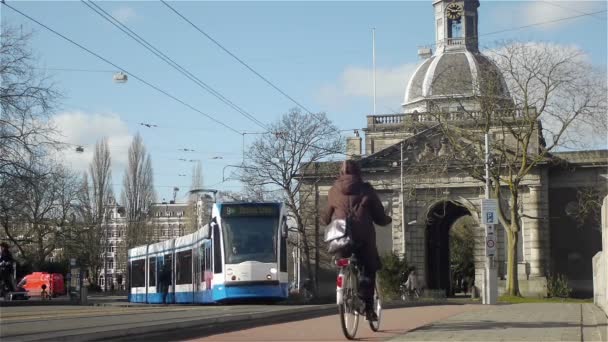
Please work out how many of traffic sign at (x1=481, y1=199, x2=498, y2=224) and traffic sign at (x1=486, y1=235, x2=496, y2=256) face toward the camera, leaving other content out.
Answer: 2

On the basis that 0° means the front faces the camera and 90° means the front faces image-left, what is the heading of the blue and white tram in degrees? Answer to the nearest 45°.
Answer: approximately 315°

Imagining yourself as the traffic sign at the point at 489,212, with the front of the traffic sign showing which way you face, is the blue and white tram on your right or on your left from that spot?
on your right

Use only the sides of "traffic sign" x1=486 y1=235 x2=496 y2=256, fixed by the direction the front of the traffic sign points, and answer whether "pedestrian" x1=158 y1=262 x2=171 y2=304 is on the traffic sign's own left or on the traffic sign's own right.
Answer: on the traffic sign's own right
